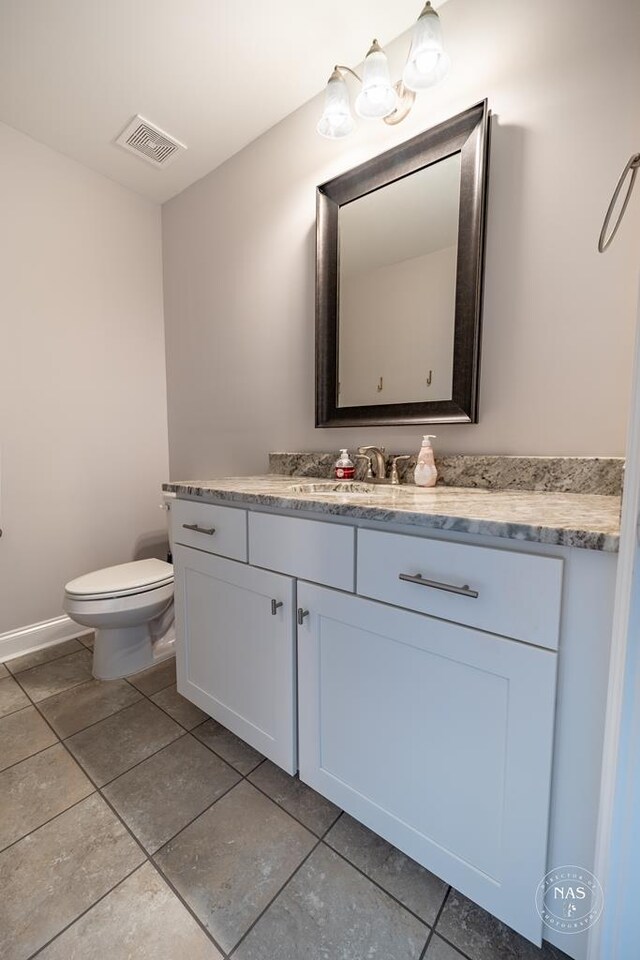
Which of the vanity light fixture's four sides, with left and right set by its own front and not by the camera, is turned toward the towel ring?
left

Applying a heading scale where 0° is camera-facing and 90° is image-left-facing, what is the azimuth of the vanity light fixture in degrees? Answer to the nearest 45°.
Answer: approximately 45°

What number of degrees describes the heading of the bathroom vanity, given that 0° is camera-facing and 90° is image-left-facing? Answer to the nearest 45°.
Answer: approximately 45°

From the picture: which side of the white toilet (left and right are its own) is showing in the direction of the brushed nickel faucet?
left

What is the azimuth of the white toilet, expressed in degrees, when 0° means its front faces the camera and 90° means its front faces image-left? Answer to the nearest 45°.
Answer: approximately 45°

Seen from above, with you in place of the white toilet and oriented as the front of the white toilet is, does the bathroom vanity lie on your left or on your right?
on your left

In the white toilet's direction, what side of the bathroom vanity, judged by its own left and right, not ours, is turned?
right

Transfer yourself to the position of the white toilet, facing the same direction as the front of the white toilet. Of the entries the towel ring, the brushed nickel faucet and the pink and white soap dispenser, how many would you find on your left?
3
